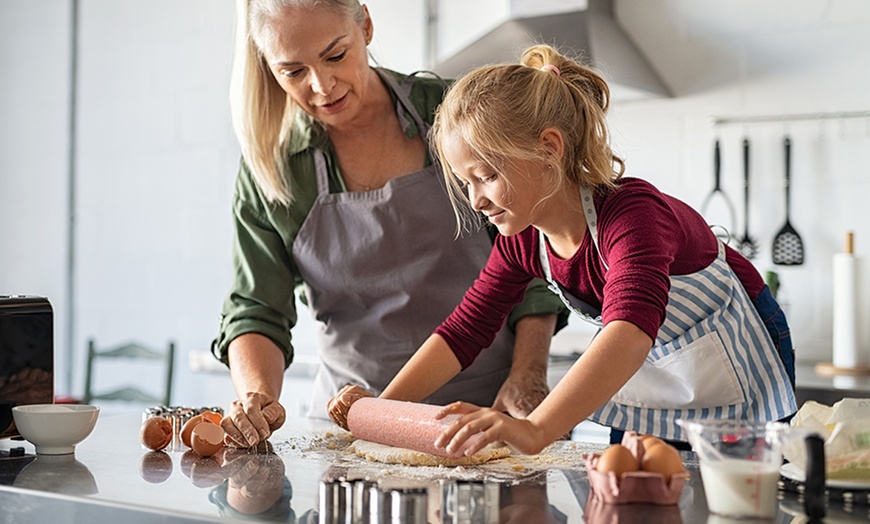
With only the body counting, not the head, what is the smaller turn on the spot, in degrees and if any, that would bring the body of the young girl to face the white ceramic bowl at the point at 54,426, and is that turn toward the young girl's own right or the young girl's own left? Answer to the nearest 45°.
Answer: approximately 45° to the young girl's own right

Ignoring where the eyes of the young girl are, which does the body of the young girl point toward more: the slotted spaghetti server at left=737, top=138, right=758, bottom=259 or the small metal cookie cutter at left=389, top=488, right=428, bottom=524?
the small metal cookie cutter

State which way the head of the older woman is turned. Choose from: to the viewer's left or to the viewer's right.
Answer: to the viewer's right

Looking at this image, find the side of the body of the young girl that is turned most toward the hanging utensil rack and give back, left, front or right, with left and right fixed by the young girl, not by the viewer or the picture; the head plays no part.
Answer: back

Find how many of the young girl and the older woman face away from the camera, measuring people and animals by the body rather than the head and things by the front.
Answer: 0

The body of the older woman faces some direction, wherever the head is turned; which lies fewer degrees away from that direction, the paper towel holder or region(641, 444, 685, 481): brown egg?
the brown egg

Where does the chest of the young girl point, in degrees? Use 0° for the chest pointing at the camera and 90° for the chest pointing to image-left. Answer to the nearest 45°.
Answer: approximately 45°

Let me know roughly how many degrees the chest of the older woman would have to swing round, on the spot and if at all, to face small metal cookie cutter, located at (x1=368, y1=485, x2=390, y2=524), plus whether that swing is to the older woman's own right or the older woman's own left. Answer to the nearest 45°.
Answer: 0° — they already face it

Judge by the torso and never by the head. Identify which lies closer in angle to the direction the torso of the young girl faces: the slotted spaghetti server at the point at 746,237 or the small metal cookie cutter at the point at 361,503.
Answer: the small metal cookie cutter

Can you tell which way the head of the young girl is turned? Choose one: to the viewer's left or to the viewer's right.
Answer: to the viewer's left

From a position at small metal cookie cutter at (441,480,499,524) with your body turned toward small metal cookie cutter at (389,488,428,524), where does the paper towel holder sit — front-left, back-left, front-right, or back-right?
back-right

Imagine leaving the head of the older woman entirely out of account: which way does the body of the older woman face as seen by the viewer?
toward the camera

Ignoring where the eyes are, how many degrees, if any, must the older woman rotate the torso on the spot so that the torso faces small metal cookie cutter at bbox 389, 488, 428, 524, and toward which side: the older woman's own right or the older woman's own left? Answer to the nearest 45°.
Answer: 0° — they already face it

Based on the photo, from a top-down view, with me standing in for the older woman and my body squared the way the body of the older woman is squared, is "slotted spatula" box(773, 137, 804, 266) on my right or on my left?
on my left
